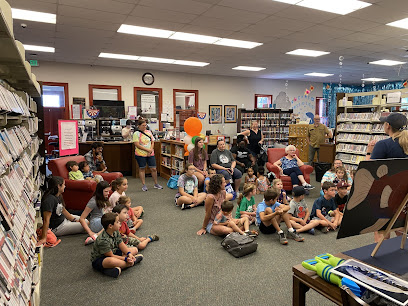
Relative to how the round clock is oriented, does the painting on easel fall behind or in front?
in front

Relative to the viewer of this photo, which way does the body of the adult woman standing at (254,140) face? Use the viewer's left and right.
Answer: facing the viewer

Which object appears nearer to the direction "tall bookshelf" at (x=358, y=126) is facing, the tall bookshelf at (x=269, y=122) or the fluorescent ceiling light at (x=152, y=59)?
the fluorescent ceiling light

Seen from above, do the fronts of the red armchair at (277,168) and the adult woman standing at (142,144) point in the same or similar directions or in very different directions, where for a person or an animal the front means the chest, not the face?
same or similar directions

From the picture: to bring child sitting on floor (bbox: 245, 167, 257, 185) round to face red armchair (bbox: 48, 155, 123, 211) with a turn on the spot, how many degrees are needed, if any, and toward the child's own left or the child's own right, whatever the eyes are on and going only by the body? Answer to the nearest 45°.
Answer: approximately 45° to the child's own right

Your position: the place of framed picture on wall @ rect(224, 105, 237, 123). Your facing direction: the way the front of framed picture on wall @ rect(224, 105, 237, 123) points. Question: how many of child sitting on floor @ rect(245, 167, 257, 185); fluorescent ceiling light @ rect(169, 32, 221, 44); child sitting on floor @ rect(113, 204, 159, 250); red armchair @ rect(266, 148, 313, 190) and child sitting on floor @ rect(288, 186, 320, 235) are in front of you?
5

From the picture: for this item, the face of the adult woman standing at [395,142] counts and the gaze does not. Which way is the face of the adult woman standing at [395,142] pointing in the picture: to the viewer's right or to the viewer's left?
to the viewer's left

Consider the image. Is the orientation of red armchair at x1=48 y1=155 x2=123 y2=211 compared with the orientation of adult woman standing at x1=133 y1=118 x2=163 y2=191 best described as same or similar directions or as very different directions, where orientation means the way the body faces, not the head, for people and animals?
same or similar directions

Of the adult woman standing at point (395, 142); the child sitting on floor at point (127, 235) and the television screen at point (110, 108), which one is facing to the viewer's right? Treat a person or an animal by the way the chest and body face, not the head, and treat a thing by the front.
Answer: the child sitting on floor

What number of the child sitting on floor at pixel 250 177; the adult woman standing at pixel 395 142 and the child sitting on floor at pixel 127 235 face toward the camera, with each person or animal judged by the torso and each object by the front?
1

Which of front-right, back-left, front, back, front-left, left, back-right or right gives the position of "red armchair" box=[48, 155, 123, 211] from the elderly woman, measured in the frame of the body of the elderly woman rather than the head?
right

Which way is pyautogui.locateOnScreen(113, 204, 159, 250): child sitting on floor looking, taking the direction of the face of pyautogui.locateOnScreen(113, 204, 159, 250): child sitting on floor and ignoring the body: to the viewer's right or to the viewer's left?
to the viewer's right

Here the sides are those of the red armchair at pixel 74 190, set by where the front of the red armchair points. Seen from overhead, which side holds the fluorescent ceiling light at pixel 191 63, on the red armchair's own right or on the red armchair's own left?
on the red armchair's own left

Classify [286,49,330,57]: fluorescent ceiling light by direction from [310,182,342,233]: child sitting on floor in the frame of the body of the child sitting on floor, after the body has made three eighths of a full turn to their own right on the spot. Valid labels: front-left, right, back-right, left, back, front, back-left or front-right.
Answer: right
